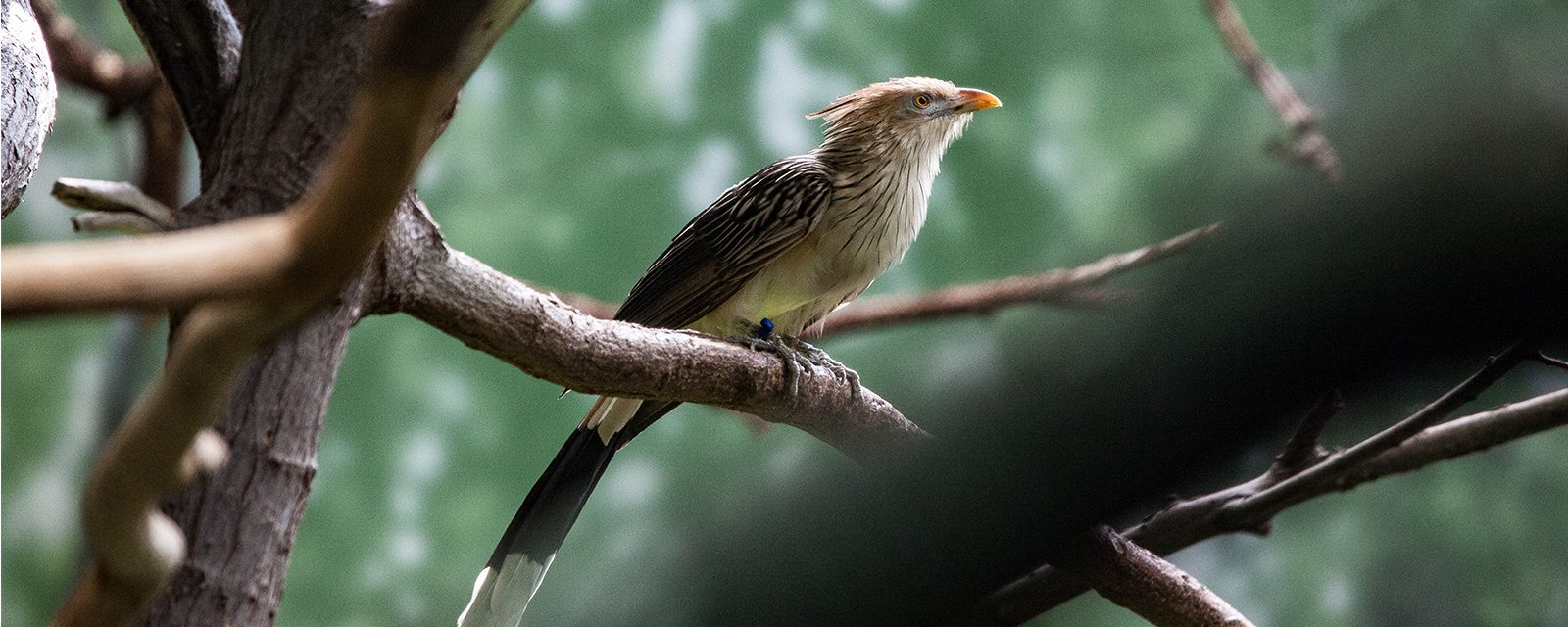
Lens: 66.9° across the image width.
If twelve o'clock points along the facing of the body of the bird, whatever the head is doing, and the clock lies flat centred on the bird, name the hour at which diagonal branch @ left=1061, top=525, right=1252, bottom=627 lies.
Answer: The diagonal branch is roughly at 12 o'clock from the bird.

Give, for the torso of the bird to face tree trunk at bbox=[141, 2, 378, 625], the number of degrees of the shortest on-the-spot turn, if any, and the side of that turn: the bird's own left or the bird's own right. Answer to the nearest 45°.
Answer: approximately 135° to the bird's own right

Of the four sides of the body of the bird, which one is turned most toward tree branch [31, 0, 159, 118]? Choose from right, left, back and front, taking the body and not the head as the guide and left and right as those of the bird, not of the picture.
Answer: back

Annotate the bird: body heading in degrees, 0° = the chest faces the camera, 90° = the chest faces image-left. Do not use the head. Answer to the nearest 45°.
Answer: approximately 270°

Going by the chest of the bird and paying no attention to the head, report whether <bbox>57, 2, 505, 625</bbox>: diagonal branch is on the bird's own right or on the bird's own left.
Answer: on the bird's own right

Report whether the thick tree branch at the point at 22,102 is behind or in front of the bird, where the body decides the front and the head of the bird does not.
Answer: behind

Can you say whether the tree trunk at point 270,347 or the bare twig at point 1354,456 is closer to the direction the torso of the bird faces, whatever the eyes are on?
the bare twig

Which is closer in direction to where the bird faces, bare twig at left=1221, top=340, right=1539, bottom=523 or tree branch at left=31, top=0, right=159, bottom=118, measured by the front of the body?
the bare twig

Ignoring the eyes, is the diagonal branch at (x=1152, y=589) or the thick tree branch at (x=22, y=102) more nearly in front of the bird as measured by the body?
the diagonal branch
